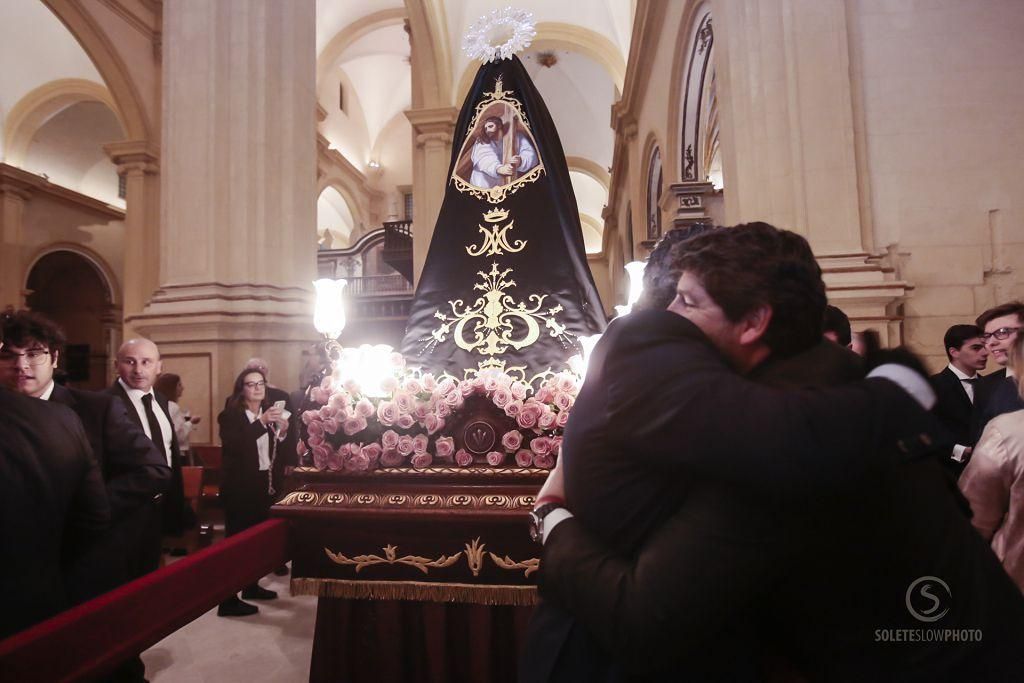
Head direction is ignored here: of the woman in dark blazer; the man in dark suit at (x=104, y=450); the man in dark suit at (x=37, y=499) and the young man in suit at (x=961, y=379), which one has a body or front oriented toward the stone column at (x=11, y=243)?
the man in dark suit at (x=37, y=499)

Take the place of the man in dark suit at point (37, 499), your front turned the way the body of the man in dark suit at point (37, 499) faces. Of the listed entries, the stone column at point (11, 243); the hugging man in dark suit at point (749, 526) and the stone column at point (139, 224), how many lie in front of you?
2

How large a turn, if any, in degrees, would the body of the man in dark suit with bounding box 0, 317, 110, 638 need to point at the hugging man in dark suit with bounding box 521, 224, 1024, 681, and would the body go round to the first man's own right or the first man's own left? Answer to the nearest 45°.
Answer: approximately 135° to the first man's own right

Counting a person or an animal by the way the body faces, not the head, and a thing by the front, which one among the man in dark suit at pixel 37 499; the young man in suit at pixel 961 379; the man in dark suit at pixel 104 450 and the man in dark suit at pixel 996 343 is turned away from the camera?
the man in dark suit at pixel 37 499

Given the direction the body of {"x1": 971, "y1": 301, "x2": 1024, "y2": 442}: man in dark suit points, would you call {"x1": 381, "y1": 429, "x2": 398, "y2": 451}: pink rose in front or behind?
in front

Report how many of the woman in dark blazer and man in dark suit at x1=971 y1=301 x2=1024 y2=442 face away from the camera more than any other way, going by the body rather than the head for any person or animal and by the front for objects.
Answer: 0

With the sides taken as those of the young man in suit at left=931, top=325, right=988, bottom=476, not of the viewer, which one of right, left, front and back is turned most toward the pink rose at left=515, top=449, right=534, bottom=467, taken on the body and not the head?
right

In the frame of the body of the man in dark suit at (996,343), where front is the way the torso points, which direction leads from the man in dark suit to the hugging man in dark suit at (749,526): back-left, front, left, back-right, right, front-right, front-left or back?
front-left
